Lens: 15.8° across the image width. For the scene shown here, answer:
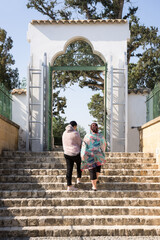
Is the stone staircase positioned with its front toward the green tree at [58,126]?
no

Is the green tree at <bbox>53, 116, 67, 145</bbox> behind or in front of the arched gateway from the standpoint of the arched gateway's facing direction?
behind

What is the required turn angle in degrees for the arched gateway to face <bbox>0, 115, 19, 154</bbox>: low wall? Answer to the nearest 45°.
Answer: approximately 45° to its right

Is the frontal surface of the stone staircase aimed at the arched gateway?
no

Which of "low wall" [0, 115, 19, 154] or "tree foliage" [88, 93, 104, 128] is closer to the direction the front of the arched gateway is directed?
the low wall

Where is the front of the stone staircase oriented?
toward the camera

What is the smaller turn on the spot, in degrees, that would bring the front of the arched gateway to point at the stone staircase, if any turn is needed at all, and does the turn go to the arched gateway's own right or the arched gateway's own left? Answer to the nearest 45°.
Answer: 0° — it already faces it

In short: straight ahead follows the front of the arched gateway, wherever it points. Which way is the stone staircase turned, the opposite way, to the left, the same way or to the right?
the same way

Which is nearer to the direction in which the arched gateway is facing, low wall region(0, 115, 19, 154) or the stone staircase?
the stone staircase

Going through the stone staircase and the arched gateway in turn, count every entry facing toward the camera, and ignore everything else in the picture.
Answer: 2

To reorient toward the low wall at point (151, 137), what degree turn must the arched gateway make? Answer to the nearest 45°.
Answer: approximately 45° to its left

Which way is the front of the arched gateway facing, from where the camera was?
facing the viewer

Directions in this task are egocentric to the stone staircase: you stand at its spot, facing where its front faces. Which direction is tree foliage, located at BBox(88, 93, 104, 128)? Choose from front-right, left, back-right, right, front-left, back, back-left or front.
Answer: back
